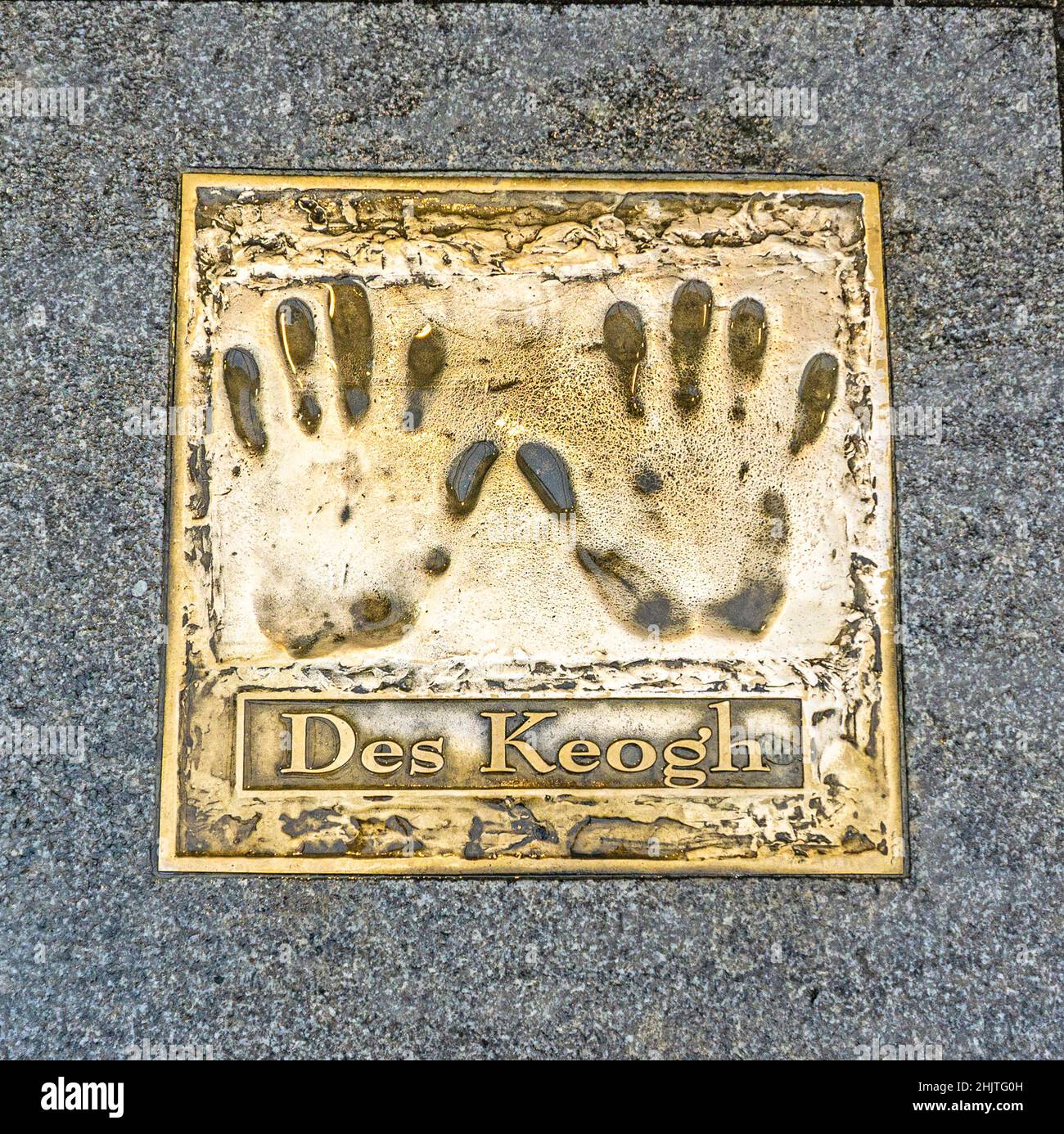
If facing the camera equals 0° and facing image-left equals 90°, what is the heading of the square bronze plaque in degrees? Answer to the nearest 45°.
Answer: approximately 0°
